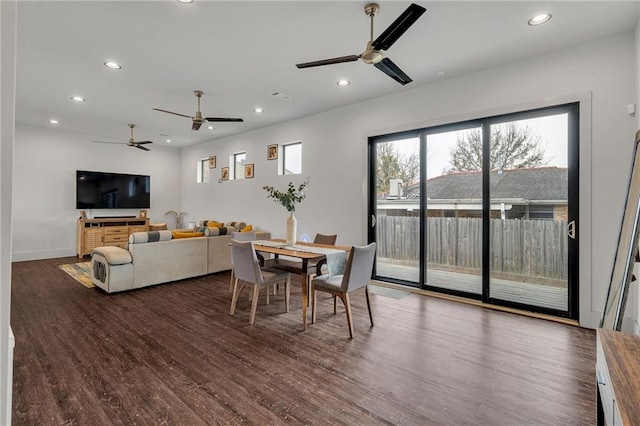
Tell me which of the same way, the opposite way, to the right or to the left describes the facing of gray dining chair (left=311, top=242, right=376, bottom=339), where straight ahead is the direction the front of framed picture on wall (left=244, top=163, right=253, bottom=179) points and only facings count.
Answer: to the right

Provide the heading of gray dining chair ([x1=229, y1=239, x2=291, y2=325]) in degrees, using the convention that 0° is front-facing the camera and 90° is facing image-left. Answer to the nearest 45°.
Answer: approximately 225°

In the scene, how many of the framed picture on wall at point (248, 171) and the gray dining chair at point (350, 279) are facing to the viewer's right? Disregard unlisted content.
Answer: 0

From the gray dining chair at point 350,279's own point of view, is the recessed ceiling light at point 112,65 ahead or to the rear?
ahead

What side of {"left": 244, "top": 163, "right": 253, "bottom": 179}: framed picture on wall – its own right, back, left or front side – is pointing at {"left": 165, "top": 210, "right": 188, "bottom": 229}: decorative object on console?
right

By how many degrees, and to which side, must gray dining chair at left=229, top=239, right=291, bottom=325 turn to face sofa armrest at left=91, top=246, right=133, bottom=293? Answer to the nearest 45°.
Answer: approximately 90° to its left

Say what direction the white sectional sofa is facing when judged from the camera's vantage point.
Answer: facing away from the viewer and to the left of the viewer

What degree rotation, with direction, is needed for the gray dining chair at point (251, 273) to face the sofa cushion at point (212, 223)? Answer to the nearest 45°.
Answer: approximately 45° to its left

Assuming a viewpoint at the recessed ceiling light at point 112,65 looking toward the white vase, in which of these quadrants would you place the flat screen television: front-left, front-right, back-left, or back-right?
back-left

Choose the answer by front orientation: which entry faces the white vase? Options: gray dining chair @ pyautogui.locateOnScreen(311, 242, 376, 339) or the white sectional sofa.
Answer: the gray dining chair

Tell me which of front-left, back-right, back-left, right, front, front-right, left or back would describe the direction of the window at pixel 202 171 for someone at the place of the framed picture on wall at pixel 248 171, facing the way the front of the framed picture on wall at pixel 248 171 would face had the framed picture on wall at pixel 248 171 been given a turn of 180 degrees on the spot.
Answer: left

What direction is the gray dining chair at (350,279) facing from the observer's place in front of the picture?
facing away from the viewer and to the left of the viewer

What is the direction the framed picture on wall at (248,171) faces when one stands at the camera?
facing the viewer and to the left of the viewer

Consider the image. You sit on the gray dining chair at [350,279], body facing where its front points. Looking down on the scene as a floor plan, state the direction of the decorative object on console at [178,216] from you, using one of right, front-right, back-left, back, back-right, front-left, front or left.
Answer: front

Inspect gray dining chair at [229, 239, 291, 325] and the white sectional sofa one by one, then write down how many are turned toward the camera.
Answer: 0

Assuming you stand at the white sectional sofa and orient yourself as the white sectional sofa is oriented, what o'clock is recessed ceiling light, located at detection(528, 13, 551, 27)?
The recessed ceiling light is roughly at 6 o'clock from the white sectional sofa.

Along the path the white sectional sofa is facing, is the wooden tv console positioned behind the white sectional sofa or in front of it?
in front

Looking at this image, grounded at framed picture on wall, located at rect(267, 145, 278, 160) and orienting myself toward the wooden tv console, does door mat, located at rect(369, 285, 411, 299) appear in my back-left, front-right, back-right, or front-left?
back-left

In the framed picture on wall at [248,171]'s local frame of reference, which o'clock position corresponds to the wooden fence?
The wooden fence is roughly at 9 o'clock from the framed picture on wall.

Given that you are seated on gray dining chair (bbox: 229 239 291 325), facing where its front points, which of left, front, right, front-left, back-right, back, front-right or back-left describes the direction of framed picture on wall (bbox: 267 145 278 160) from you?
front-left

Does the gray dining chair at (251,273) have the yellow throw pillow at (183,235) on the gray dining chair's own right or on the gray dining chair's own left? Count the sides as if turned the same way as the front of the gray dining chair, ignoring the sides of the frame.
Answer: on the gray dining chair's own left
